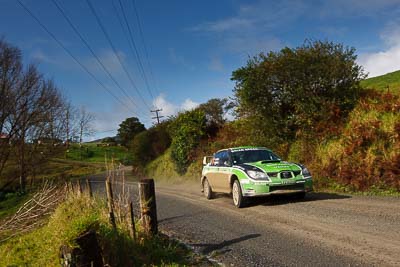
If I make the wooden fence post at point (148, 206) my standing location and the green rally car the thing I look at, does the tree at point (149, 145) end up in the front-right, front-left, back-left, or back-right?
front-left

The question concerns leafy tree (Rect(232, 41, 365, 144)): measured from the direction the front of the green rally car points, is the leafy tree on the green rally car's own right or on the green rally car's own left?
on the green rally car's own left

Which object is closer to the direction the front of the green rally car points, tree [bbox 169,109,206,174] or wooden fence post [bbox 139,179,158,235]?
the wooden fence post

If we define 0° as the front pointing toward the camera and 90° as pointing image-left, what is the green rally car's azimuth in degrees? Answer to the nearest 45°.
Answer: approximately 315°

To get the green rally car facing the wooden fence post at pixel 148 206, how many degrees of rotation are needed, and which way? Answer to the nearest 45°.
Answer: approximately 90° to its right

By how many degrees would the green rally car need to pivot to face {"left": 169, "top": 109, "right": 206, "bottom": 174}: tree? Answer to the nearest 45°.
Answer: approximately 135° to its left

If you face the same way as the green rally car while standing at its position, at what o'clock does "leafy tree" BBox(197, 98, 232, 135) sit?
The leafy tree is roughly at 7 o'clock from the green rally car.

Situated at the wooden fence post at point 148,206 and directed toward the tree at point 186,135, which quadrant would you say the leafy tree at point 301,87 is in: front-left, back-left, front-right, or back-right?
front-right
